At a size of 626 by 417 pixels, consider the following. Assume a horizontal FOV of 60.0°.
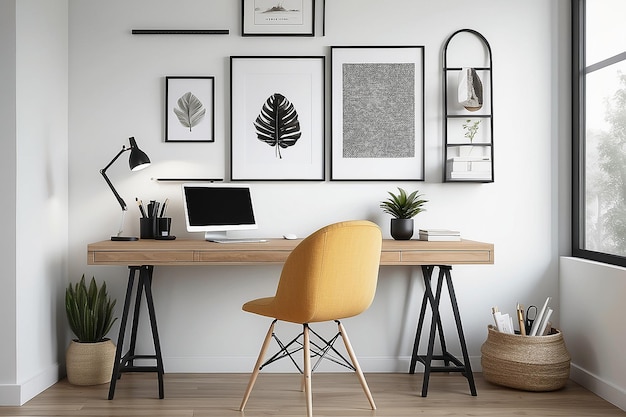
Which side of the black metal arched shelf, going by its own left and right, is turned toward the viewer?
front

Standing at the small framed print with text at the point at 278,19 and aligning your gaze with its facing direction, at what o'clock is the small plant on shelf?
The small plant on shelf is roughly at 9 o'clock from the small framed print with text.

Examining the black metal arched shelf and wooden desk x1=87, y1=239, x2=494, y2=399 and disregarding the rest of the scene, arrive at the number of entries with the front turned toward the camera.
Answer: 2

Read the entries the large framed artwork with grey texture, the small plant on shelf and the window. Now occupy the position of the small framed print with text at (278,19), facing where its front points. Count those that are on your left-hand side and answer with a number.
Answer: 3

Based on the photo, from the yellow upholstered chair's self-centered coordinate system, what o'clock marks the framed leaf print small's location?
The framed leaf print small is roughly at 12 o'clock from the yellow upholstered chair.

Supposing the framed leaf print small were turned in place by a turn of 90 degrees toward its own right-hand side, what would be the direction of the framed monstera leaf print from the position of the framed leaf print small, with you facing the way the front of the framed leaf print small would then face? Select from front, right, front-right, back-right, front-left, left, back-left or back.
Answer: back

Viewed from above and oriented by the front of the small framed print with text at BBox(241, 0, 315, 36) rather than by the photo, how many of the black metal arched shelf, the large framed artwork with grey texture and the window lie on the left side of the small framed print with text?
3

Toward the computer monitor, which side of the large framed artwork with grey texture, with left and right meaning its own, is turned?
right

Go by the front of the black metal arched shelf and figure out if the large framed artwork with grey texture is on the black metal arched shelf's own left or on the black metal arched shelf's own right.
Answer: on the black metal arched shelf's own right

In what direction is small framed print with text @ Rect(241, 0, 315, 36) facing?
toward the camera

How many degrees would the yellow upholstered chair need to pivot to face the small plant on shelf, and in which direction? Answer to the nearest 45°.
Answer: approximately 90° to its right

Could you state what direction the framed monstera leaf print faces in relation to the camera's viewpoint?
facing the viewer

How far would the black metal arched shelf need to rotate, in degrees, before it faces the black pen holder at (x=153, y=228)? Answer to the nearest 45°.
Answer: approximately 90° to its right

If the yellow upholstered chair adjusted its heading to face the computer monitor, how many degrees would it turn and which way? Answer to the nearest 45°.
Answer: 0° — it already faces it

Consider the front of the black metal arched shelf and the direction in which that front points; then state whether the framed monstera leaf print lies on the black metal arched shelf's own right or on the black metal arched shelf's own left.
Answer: on the black metal arched shelf's own right

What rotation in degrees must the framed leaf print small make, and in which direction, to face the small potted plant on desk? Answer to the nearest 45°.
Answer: approximately 90° to its left

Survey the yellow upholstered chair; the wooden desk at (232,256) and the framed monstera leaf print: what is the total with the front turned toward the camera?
2
